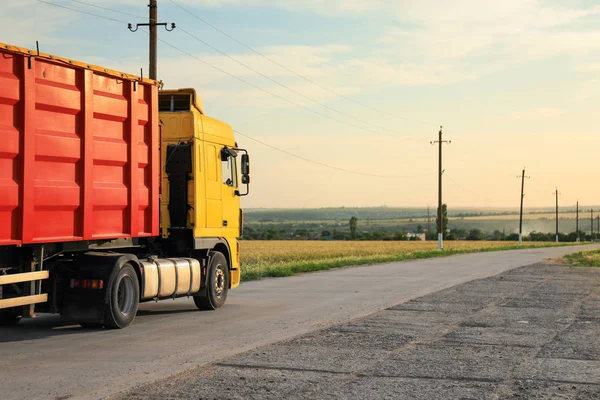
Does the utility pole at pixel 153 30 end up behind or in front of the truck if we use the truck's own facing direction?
in front

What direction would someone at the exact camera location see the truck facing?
facing away from the viewer and to the right of the viewer
